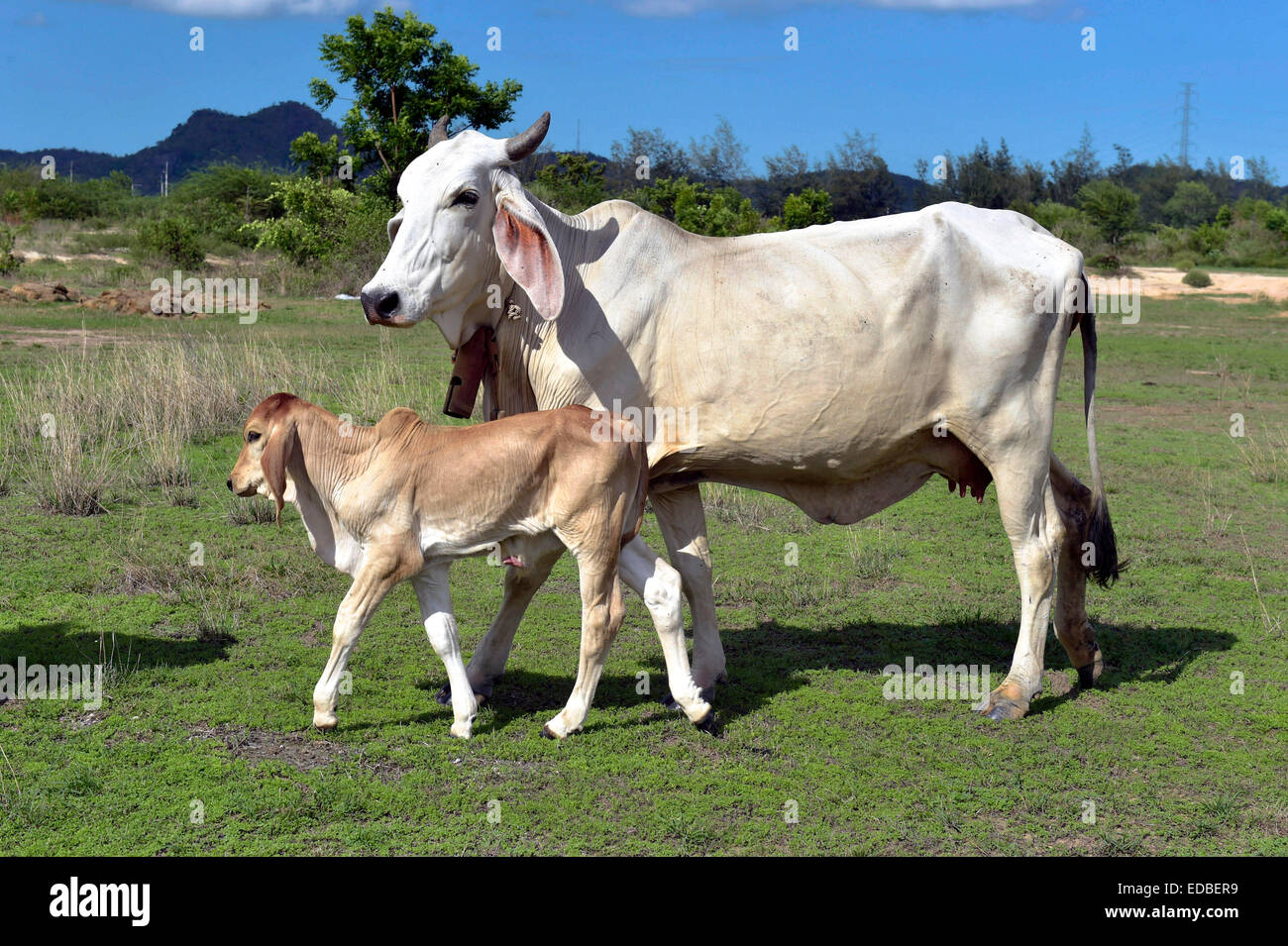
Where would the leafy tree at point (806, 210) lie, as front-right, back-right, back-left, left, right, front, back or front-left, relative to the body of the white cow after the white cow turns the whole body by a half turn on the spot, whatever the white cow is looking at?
left

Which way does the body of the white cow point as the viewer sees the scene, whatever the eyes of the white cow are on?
to the viewer's left

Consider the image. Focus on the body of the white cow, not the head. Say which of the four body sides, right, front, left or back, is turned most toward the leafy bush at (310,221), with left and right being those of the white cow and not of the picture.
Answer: right

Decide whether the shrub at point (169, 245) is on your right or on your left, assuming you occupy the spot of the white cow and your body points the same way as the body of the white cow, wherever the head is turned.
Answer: on your right

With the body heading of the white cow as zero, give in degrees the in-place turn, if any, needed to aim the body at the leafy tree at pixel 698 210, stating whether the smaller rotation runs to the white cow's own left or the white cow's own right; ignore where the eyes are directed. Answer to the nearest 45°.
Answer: approximately 90° to the white cow's own right

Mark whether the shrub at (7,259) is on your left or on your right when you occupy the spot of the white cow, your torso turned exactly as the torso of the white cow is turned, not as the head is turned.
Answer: on your right

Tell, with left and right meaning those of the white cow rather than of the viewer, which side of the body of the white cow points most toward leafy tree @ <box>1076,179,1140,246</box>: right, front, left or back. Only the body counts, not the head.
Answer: right

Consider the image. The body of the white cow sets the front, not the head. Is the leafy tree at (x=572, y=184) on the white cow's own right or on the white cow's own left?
on the white cow's own right
